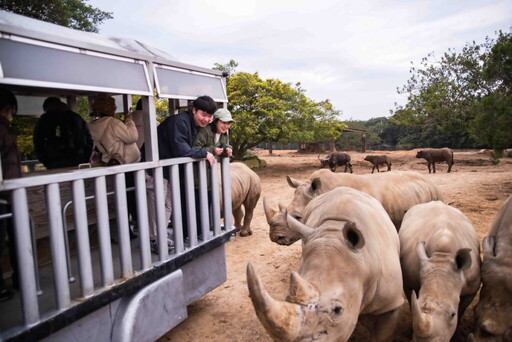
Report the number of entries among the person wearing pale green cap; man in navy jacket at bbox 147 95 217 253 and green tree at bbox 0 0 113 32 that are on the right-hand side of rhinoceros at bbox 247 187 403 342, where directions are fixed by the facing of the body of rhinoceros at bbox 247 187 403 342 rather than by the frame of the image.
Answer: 3

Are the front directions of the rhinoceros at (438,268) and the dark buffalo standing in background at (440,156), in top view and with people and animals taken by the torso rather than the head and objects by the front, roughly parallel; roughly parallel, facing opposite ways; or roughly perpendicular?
roughly perpendicular

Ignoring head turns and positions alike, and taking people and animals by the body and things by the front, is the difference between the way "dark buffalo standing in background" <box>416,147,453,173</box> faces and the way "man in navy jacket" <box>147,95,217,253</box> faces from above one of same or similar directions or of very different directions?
very different directions

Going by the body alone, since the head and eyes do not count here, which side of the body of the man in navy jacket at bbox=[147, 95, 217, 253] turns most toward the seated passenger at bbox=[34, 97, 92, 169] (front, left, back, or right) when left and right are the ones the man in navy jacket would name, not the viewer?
back

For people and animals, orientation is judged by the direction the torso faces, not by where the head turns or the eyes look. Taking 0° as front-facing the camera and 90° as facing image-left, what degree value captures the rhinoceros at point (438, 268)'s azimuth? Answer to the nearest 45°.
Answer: approximately 0°

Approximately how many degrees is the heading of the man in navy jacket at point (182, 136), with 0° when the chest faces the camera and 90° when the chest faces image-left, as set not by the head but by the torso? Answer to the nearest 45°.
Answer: approximately 315°

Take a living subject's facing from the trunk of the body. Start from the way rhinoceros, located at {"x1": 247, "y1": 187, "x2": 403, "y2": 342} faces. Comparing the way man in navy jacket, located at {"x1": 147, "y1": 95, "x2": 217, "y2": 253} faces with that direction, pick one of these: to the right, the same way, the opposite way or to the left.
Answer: to the left

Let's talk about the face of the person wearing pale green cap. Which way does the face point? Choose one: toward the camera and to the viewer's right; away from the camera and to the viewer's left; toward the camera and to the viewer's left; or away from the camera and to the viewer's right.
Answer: toward the camera and to the viewer's right

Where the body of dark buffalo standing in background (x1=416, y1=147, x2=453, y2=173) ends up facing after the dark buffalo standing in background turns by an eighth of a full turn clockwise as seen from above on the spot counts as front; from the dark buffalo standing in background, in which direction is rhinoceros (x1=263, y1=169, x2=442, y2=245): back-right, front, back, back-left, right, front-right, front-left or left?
back-left

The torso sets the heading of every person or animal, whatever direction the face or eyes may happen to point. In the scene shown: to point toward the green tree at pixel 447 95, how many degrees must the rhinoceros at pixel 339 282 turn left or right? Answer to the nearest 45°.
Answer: approximately 135° to its right

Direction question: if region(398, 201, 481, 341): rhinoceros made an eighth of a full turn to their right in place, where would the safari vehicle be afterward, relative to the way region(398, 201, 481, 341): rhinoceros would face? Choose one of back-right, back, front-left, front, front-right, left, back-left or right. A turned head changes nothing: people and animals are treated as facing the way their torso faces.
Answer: front

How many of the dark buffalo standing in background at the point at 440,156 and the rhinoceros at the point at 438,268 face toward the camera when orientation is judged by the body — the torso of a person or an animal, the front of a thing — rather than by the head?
1

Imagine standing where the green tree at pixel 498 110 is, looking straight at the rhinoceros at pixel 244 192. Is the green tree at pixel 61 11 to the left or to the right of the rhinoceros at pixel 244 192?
right

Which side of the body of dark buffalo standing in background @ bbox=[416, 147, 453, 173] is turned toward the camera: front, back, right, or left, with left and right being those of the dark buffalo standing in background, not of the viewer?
left
